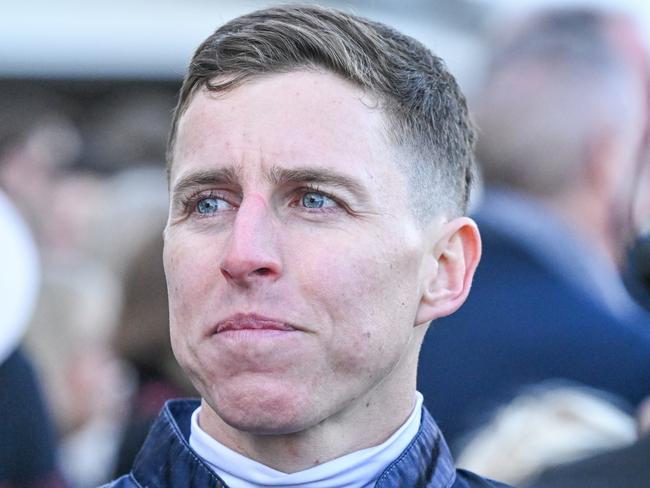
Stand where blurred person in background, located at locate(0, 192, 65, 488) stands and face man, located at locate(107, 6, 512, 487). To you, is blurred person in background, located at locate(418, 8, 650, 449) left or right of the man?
left

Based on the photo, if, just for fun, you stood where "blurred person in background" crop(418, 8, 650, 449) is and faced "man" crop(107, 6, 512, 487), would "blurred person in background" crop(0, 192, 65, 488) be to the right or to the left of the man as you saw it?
right

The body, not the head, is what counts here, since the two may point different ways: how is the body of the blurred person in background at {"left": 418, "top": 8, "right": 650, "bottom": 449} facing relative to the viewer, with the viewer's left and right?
facing away from the viewer and to the right of the viewer

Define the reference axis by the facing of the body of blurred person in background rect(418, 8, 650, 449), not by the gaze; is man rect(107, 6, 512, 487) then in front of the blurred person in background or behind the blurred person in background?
behind

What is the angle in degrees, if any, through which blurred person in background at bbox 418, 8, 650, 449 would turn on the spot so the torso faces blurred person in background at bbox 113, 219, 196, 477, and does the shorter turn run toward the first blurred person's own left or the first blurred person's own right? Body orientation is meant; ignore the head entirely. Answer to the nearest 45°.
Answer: approximately 135° to the first blurred person's own left

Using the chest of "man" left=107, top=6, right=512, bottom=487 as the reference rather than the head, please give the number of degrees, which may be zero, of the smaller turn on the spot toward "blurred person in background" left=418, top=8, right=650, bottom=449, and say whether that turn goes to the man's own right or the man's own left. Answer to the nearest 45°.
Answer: approximately 180°

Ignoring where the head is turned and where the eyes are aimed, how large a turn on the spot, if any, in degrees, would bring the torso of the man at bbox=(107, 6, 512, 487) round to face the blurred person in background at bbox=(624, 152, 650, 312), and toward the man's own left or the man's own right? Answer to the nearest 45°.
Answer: approximately 135° to the man's own left

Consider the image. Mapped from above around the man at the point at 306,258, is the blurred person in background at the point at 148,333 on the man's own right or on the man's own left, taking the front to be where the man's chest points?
on the man's own right

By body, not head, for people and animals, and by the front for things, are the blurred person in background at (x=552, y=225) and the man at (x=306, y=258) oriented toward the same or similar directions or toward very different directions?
very different directions

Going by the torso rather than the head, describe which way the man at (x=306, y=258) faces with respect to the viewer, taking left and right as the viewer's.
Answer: facing the viewer and to the left of the viewer

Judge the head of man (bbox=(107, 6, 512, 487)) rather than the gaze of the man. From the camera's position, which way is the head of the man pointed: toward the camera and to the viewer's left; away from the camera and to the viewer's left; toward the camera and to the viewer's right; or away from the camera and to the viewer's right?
toward the camera and to the viewer's left
